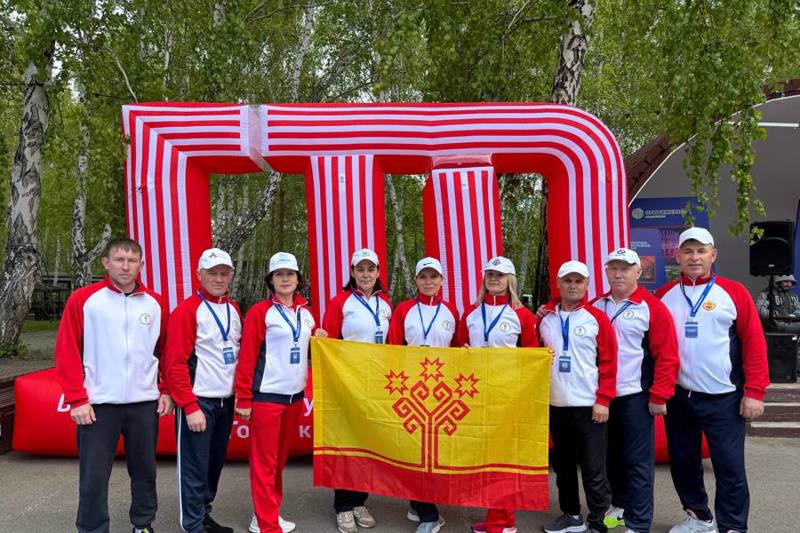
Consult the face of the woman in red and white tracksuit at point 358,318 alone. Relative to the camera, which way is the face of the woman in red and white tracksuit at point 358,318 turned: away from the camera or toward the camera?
toward the camera

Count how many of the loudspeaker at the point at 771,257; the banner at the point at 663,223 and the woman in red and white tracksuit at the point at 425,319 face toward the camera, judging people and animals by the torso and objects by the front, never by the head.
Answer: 3

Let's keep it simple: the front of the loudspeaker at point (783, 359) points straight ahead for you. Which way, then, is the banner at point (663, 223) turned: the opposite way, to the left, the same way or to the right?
the same way

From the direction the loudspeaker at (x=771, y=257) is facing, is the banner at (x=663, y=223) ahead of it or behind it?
behind

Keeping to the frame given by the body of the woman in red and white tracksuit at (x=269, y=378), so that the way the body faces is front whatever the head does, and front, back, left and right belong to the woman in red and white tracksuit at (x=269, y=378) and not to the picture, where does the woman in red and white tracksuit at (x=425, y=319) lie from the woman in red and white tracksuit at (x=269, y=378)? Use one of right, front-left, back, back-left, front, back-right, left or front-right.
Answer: front-left

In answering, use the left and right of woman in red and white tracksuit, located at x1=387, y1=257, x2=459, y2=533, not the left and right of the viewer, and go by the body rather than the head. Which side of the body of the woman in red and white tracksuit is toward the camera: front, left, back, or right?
front

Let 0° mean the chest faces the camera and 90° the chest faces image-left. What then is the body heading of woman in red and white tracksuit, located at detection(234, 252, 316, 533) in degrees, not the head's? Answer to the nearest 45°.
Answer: approximately 315°

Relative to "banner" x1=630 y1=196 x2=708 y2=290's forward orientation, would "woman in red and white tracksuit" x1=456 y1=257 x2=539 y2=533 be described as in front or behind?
in front

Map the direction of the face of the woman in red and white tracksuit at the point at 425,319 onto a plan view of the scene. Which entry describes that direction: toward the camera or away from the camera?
toward the camera

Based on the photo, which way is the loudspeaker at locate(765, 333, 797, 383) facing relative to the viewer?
toward the camera

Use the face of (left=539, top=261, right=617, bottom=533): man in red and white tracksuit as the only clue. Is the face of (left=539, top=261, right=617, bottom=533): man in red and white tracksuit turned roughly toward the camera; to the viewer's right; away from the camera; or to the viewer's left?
toward the camera

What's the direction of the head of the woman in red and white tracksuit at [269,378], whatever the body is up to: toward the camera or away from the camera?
toward the camera

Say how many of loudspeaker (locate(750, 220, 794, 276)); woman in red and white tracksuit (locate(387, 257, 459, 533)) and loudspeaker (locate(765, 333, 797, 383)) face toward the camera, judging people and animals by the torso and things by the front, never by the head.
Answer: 3

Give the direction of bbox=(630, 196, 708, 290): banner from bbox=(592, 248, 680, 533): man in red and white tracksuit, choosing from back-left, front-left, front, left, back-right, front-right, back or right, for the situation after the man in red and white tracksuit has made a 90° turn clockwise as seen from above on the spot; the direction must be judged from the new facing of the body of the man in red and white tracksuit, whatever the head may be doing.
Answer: front-right

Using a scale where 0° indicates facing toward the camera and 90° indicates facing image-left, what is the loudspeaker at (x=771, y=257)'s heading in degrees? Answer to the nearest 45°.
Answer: approximately 0°

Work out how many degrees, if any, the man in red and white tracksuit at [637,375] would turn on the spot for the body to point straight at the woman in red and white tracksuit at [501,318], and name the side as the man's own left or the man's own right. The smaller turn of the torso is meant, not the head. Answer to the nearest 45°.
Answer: approximately 45° to the man's own right

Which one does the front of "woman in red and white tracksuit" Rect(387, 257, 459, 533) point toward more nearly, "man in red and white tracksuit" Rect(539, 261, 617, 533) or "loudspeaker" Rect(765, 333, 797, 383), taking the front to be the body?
the man in red and white tracksuit

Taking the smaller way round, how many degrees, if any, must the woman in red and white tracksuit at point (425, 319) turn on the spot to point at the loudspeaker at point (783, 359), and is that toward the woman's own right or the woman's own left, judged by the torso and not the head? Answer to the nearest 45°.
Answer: approximately 135° to the woman's own left

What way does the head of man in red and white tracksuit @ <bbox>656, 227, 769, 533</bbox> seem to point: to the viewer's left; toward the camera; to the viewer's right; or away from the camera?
toward the camera
